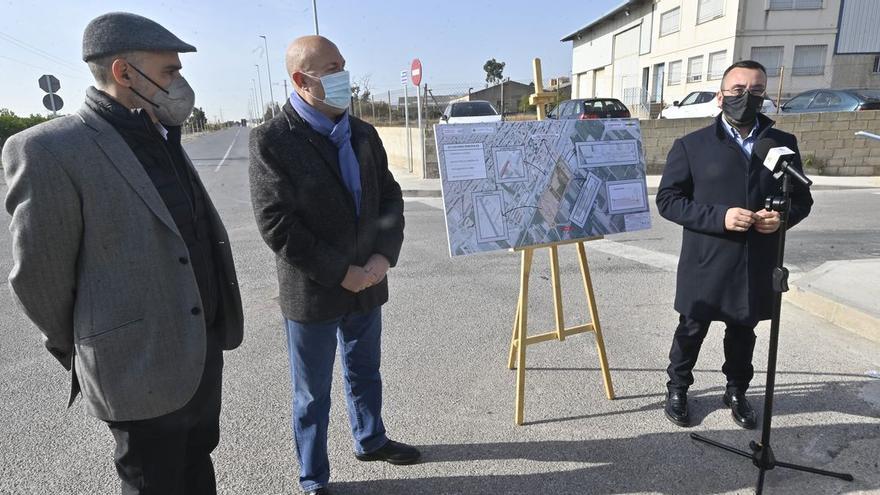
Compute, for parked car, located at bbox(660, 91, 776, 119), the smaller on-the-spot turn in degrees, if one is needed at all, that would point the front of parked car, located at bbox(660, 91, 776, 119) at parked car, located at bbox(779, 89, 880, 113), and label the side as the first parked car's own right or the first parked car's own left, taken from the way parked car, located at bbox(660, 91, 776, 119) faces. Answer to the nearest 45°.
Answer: approximately 135° to the first parked car's own left

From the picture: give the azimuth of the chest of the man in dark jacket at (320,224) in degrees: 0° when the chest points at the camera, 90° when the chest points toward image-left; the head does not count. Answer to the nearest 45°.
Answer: approximately 315°

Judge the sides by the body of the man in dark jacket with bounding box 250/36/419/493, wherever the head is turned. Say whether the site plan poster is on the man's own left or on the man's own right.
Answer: on the man's own left

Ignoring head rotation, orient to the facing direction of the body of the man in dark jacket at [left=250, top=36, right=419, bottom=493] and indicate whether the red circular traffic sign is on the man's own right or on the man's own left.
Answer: on the man's own left

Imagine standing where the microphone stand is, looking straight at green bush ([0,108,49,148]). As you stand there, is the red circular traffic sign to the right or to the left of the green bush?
right

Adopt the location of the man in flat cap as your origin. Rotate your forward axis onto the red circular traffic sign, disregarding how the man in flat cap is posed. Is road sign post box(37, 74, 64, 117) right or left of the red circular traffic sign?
left

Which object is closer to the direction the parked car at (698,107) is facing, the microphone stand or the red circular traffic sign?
the red circular traffic sign

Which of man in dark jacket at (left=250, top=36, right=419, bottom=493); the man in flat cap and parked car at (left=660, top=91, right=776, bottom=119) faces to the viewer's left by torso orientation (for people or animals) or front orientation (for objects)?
the parked car

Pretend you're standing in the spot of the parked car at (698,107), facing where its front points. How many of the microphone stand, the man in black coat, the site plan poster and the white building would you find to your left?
3

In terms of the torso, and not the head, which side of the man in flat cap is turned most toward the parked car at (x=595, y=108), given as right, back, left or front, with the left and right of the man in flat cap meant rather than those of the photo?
left

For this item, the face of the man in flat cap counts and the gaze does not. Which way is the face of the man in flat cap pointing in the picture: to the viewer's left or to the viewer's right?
to the viewer's right

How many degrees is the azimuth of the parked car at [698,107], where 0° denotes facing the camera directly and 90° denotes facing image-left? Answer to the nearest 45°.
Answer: approximately 90°

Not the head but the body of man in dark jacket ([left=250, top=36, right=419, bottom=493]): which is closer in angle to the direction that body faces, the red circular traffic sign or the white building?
the white building

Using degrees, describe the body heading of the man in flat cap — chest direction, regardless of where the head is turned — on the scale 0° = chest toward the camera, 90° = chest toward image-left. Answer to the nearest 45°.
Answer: approximately 315°
